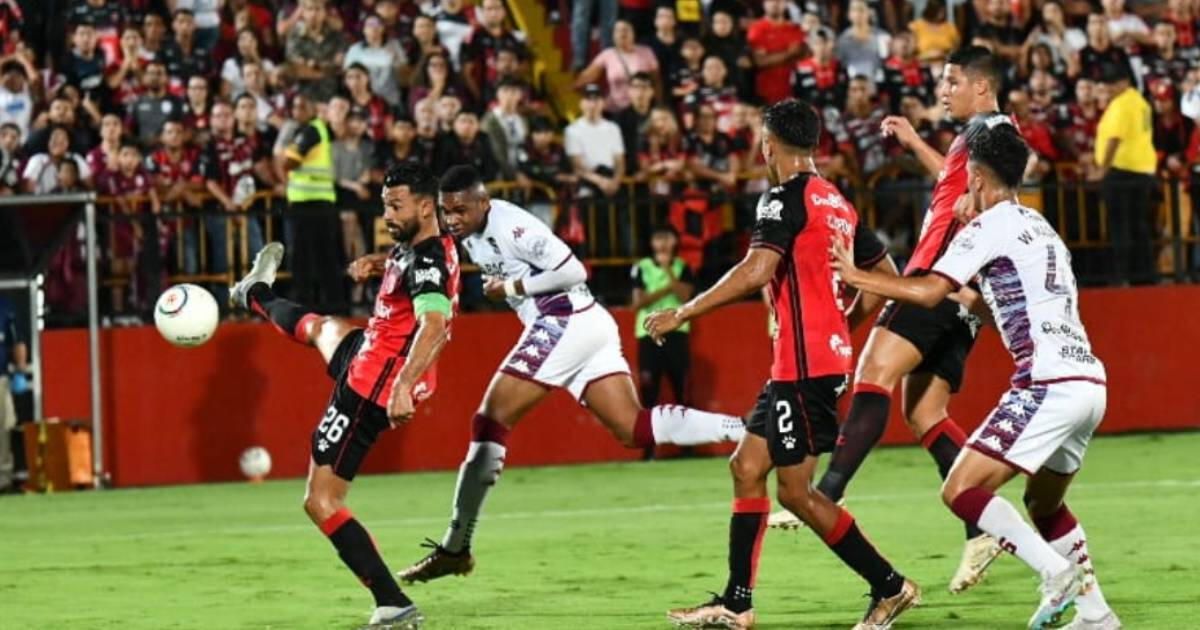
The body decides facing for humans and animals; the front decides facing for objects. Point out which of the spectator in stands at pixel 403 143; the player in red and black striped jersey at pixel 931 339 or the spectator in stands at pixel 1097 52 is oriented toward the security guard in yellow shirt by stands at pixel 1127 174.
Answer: the spectator in stands at pixel 1097 52

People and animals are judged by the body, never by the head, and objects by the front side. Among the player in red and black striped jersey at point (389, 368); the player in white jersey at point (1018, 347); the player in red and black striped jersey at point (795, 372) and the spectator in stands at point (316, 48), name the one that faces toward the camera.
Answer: the spectator in stands

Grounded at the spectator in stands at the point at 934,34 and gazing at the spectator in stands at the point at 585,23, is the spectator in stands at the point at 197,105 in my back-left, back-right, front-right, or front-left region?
front-left

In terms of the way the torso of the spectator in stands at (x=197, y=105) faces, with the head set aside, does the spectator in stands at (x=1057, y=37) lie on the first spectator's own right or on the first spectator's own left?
on the first spectator's own left

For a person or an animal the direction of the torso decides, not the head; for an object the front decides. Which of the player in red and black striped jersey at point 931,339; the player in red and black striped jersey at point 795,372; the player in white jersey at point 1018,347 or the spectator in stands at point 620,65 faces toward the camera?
the spectator in stands

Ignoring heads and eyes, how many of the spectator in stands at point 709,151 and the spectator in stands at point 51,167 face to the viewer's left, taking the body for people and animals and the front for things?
0

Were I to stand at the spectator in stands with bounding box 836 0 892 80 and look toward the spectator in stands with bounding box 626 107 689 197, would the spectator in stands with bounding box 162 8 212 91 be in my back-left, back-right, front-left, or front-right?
front-right

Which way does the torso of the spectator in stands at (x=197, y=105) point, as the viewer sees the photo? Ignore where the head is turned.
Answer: toward the camera

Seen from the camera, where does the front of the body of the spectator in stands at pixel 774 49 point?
toward the camera

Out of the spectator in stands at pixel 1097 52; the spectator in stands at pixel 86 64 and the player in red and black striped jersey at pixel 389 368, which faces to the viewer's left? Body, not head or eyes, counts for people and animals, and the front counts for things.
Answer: the player in red and black striped jersey

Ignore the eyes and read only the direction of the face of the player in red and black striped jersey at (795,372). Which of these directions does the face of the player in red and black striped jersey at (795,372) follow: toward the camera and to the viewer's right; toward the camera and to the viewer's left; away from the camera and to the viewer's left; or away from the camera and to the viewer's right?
away from the camera and to the viewer's left

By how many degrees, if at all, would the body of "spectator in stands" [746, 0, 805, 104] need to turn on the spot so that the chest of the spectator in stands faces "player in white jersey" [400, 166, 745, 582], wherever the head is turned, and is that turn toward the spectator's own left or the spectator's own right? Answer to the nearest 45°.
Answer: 0° — they already face them

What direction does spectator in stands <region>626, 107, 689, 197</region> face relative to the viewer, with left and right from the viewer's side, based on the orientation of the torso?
facing the viewer
